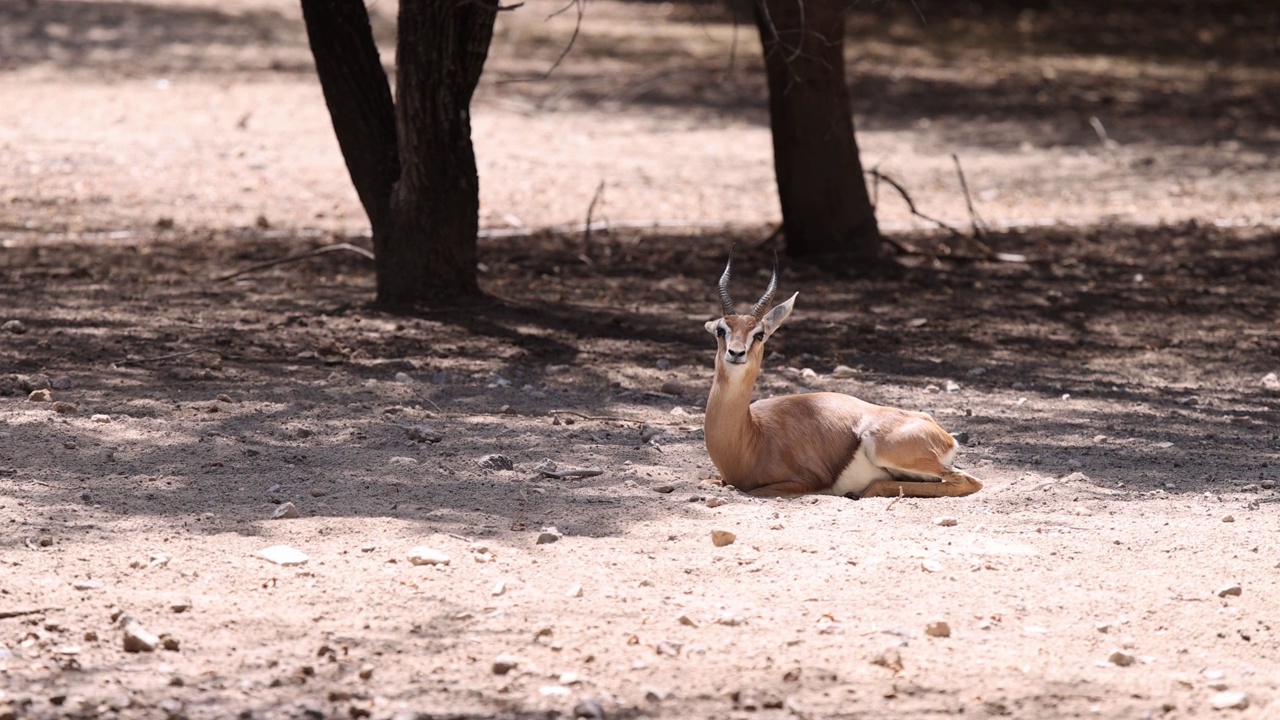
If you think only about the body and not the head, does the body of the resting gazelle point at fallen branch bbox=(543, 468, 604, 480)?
yes

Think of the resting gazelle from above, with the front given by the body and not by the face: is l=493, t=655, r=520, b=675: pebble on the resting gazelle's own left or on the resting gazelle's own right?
on the resting gazelle's own left

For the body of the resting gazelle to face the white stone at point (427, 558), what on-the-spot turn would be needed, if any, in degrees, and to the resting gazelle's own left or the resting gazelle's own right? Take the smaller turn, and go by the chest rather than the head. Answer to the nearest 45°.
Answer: approximately 45° to the resting gazelle's own left

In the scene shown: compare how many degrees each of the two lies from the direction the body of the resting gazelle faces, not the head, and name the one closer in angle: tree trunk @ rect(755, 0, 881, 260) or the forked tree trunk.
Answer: the forked tree trunk

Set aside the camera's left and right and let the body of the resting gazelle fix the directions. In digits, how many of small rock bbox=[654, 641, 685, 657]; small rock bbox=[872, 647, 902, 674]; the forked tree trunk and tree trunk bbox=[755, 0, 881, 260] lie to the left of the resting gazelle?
2

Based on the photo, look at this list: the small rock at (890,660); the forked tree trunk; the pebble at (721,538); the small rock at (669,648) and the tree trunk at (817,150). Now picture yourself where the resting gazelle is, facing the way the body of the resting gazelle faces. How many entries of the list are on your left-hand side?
3

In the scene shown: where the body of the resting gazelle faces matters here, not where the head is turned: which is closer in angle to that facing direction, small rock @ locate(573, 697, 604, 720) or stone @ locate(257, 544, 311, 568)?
the stone

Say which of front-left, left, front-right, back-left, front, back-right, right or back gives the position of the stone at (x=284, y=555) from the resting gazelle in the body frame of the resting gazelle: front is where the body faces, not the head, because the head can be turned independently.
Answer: front-left

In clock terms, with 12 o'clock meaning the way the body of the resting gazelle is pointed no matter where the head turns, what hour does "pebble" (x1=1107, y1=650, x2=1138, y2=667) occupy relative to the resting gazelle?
The pebble is roughly at 8 o'clock from the resting gazelle.

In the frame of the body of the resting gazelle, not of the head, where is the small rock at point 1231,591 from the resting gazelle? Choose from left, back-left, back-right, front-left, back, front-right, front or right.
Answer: back-left

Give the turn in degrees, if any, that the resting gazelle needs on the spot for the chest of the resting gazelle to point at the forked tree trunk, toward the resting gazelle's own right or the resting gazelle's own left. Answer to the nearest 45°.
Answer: approximately 45° to the resting gazelle's own right

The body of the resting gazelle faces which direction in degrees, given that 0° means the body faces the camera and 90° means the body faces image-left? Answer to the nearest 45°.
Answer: approximately 90°

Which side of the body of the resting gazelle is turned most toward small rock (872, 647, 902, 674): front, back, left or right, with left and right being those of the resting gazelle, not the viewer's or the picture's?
left

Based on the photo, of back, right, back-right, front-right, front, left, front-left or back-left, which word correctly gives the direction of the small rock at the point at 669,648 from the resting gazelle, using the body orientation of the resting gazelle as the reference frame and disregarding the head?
left

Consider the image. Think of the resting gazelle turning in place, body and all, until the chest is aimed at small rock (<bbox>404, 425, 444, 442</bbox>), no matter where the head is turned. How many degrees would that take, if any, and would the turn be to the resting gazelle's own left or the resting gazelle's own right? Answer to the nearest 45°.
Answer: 0° — it already faces it

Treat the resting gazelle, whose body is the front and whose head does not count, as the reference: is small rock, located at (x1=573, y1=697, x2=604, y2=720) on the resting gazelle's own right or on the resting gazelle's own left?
on the resting gazelle's own left
